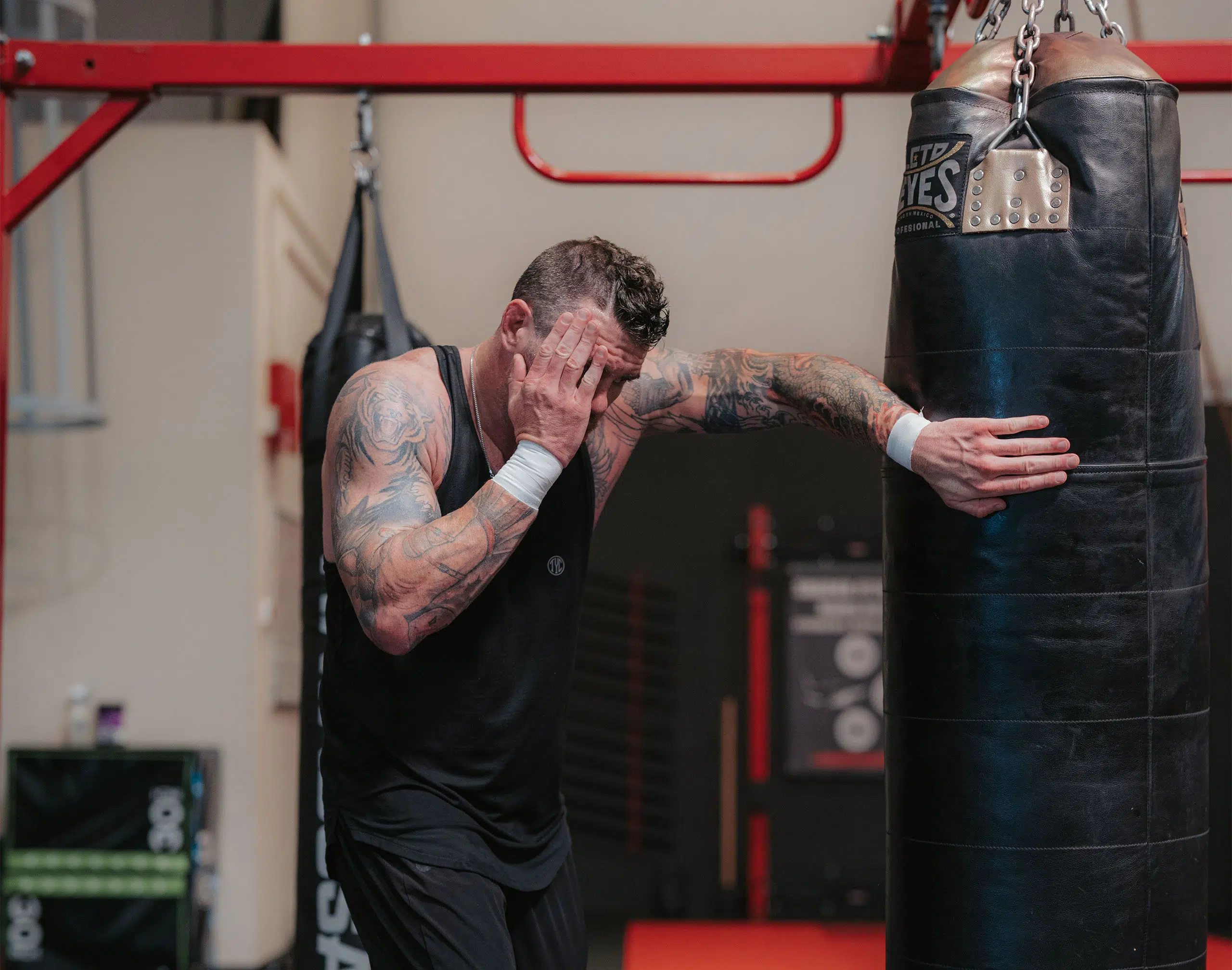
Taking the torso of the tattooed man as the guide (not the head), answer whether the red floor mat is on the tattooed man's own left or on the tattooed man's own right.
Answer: on the tattooed man's own left

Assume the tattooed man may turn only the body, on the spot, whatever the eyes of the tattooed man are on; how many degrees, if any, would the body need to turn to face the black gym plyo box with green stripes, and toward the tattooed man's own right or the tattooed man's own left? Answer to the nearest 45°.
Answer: approximately 180°

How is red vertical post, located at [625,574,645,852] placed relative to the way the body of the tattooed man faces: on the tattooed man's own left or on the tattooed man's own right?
on the tattooed man's own left

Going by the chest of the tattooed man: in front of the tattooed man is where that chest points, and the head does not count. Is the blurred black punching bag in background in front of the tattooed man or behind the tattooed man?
behind

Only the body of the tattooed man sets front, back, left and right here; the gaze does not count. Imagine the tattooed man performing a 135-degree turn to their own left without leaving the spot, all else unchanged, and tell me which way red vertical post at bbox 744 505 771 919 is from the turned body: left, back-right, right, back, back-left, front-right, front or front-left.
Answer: front

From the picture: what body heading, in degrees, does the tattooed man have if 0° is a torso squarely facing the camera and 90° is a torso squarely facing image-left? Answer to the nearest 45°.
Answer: approximately 315°
